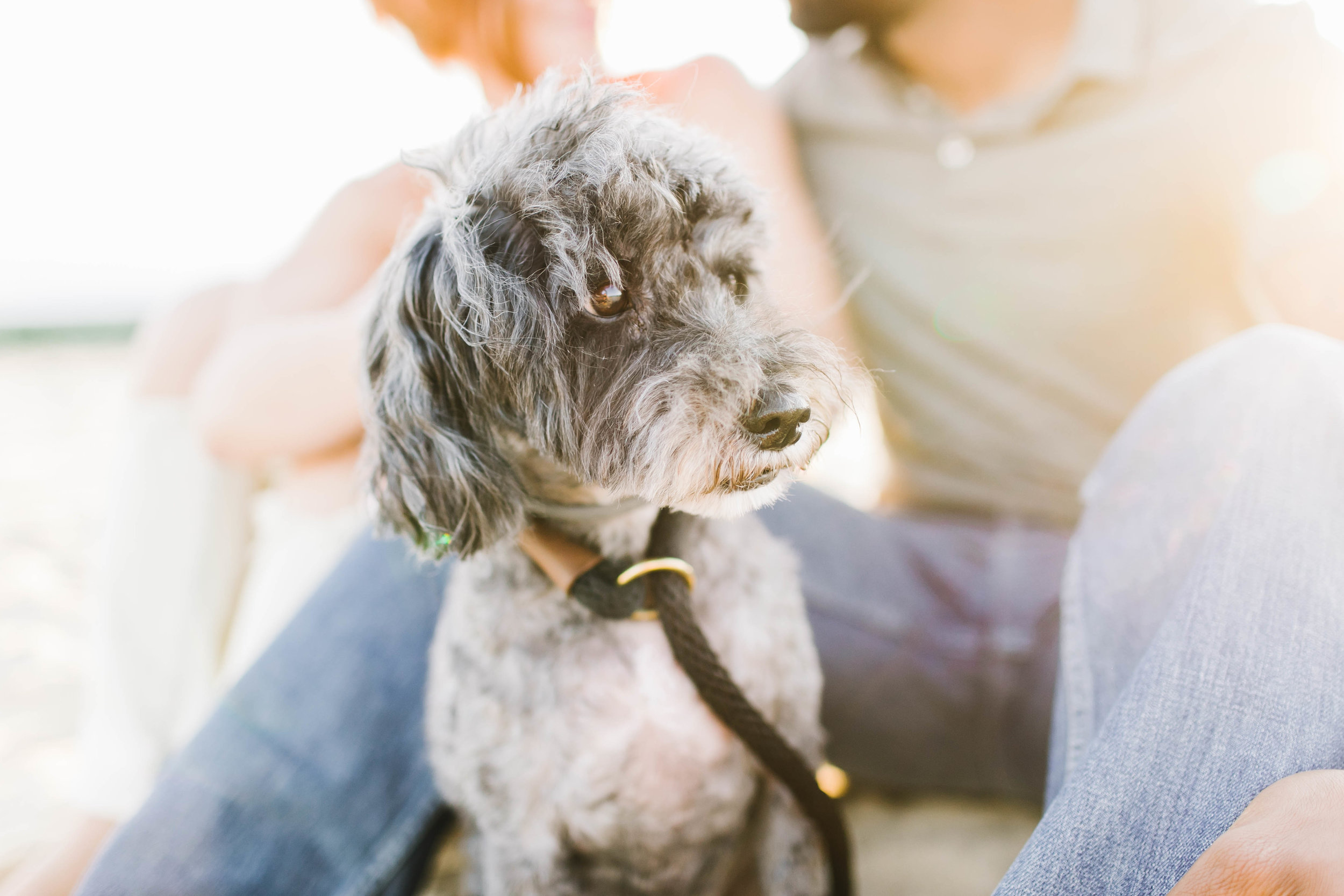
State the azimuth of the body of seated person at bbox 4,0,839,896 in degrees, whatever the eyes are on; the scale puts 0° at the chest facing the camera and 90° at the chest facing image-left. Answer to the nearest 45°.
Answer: approximately 45°

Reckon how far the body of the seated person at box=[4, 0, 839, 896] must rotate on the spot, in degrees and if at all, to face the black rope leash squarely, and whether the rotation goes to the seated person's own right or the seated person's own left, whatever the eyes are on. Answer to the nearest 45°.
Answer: approximately 45° to the seated person's own left
